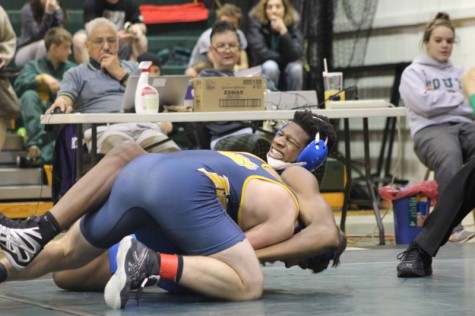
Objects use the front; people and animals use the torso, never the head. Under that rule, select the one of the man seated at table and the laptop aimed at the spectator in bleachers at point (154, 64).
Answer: the laptop

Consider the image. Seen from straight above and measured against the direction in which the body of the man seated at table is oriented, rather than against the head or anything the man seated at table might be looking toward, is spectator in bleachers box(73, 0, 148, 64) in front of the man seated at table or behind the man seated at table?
behind

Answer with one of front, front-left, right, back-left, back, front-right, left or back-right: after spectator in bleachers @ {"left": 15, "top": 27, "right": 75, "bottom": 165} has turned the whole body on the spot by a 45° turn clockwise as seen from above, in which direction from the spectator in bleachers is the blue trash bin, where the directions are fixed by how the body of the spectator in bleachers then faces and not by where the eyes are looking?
front-left

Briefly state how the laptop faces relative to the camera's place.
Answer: facing away from the viewer

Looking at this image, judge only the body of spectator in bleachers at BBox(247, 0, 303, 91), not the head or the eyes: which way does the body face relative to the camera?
toward the camera

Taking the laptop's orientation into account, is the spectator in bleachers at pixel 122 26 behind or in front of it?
in front

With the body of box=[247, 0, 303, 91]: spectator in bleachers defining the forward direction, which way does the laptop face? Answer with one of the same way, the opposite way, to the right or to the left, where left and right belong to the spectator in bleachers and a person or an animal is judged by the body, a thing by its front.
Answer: the opposite way

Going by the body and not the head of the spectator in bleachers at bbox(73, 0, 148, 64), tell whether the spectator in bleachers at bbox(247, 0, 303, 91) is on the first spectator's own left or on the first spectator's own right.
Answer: on the first spectator's own left

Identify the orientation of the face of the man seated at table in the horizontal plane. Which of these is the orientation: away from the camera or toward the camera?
toward the camera

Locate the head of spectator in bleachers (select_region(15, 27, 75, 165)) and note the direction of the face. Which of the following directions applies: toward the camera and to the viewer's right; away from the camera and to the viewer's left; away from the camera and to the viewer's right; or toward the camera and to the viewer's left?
toward the camera and to the viewer's right

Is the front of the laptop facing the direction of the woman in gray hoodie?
no

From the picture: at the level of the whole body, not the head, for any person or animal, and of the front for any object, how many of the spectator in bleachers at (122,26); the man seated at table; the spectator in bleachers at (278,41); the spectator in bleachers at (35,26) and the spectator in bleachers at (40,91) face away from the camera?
0

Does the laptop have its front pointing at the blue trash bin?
no

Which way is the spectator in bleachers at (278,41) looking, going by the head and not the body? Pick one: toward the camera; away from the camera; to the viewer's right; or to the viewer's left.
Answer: toward the camera
